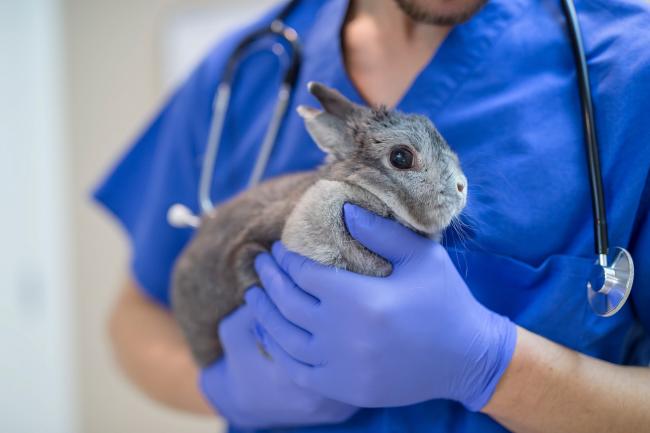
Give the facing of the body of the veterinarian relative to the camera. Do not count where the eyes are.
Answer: toward the camera
